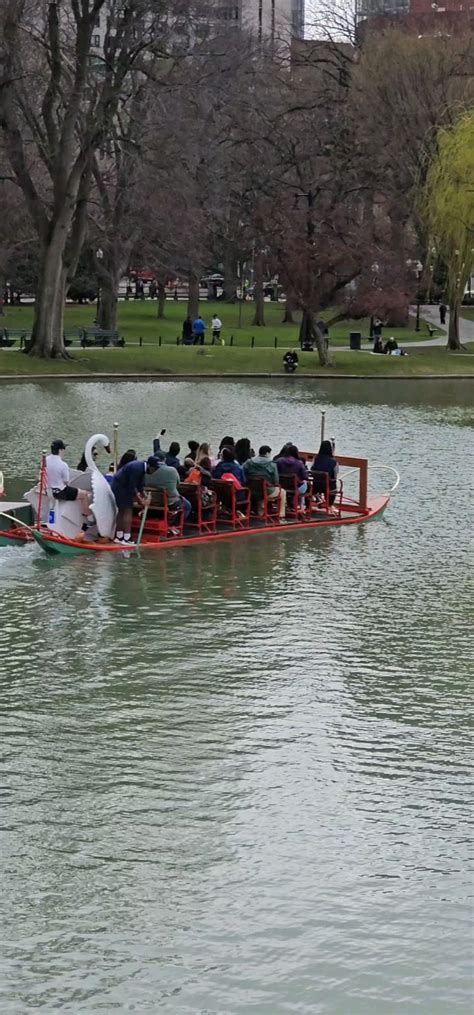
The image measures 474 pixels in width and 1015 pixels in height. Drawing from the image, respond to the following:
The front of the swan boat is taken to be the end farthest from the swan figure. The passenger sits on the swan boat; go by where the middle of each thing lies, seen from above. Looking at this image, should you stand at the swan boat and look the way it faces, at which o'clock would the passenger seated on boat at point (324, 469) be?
The passenger seated on boat is roughly at 12 o'clock from the swan boat.

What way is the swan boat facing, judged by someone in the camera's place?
facing away from the viewer and to the right of the viewer
